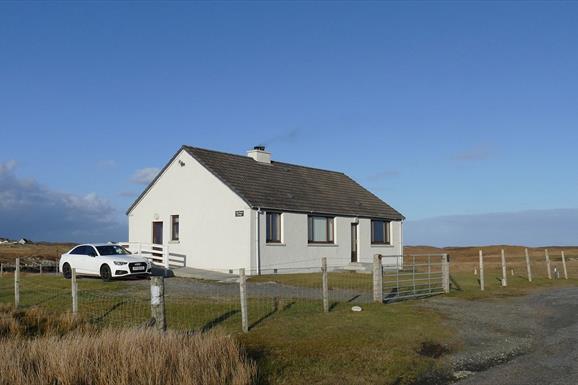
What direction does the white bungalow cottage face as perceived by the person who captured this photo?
facing the viewer and to the right of the viewer

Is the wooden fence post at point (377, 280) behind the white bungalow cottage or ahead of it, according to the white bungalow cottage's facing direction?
ahead

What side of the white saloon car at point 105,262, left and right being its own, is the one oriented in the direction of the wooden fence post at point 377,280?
front

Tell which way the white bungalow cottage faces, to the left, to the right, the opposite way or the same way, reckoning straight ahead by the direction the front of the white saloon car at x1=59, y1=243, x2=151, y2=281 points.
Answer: the same way

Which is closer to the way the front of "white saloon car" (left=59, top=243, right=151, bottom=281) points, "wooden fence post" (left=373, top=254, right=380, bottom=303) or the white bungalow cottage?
the wooden fence post

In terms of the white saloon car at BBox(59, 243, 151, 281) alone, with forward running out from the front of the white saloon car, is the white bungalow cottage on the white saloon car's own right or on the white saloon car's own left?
on the white saloon car's own left

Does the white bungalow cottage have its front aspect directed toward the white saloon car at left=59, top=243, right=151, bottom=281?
no

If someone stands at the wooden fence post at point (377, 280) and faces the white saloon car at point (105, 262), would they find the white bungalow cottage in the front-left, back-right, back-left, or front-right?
front-right

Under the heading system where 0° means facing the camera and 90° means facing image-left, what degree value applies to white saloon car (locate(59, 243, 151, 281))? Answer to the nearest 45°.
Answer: approximately 315°
